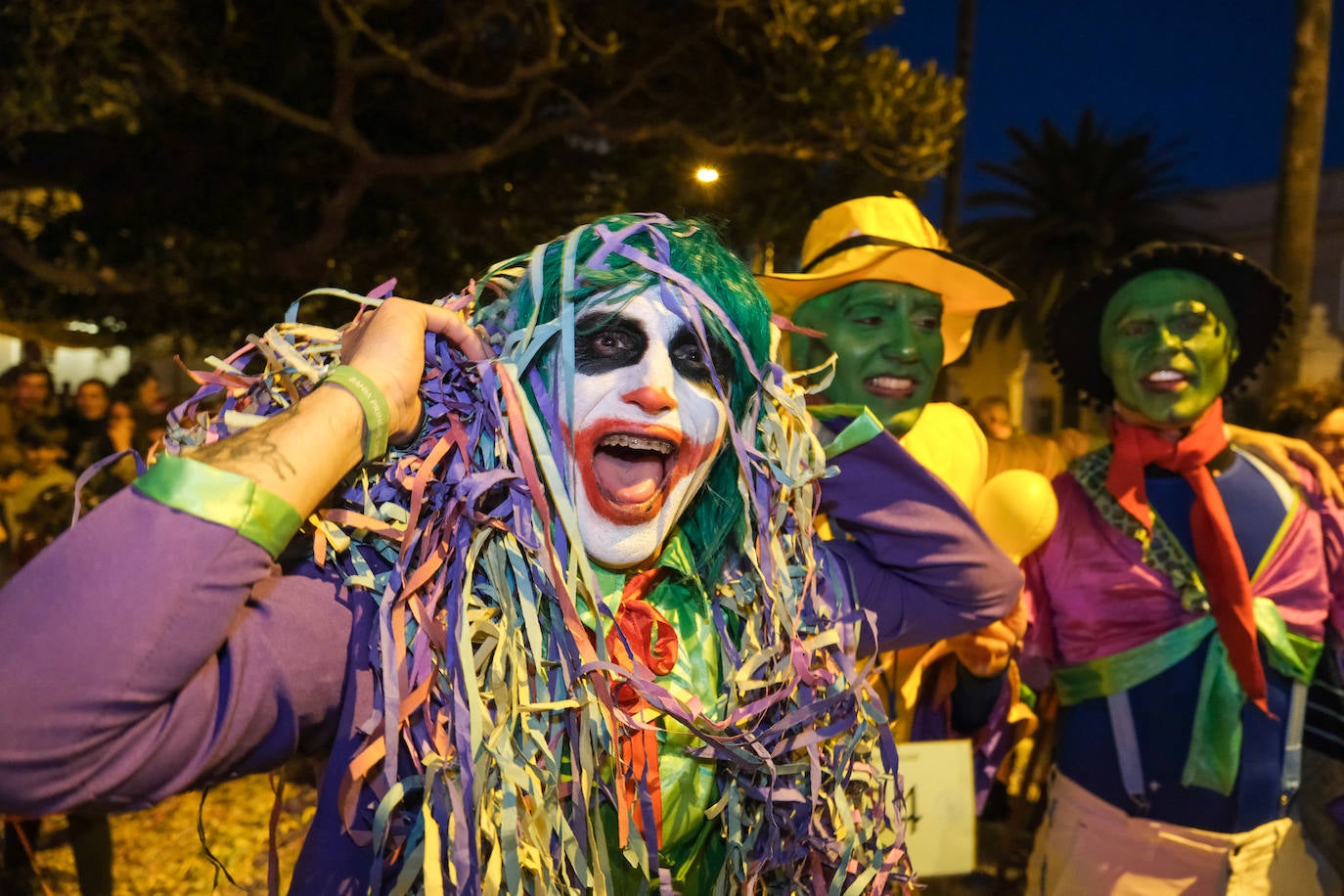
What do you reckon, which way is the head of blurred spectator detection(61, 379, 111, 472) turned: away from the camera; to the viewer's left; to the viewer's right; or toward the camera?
toward the camera

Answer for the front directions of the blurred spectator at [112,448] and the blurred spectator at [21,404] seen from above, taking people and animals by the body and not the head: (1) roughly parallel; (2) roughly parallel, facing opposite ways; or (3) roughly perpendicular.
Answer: roughly parallel

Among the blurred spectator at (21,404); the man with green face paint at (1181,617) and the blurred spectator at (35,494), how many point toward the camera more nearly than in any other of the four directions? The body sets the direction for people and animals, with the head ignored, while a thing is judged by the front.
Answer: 3

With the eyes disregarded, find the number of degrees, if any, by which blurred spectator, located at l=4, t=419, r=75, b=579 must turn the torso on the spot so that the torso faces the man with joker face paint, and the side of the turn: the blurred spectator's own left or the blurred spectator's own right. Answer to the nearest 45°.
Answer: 0° — they already face them

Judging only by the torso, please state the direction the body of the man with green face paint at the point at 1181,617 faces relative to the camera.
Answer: toward the camera

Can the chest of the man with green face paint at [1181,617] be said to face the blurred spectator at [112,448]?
no

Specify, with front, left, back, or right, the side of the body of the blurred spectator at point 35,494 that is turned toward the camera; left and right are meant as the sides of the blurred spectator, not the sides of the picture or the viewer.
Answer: front

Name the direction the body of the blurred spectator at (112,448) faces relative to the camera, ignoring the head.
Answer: toward the camera

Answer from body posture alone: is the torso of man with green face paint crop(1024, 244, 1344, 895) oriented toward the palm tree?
no

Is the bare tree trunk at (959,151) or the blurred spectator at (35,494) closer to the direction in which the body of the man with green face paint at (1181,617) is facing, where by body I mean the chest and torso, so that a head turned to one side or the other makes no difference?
the blurred spectator

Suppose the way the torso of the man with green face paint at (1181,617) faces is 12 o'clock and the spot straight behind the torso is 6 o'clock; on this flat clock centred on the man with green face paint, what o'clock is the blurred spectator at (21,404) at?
The blurred spectator is roughly at 3 o'clock from the man with green face paint.

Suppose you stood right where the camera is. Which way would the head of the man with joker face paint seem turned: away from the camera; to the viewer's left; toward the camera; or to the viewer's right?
toward the camera

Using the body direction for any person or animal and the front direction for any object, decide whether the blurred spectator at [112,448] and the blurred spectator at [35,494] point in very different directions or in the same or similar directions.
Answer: same or similar directions

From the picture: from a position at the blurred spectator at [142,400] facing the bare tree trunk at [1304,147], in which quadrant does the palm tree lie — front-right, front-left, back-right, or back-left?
front-left

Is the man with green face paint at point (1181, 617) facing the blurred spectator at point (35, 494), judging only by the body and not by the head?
no

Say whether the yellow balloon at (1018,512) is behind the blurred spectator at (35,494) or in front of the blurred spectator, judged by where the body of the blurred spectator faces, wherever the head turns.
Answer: in front

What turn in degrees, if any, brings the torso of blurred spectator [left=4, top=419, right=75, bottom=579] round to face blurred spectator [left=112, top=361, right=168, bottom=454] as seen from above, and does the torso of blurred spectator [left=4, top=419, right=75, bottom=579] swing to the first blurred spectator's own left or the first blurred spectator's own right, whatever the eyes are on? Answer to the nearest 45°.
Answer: approximately 135° to the first blurred spectator's own left

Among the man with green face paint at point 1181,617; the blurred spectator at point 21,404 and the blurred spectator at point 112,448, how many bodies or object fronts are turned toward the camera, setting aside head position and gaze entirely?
3
